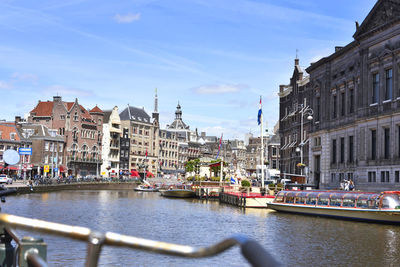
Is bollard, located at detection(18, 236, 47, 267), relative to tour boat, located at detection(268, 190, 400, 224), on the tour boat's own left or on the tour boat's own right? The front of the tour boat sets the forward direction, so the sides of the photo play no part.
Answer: on the tour boat's own left

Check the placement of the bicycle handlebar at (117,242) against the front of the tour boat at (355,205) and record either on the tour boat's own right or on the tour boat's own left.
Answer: on the tour boat's own left

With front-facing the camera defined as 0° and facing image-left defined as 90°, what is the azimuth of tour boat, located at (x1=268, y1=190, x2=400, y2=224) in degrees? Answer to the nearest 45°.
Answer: approximately 135°
